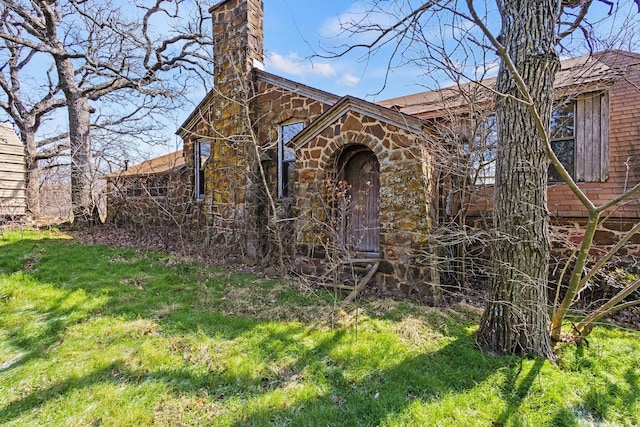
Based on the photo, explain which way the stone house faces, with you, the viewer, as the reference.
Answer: facing the viewer and to the left of the viewer

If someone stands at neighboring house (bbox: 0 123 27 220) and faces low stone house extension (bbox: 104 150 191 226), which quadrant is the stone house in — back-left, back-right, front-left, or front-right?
front-right

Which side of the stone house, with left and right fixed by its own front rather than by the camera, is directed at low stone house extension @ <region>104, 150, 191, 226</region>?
right

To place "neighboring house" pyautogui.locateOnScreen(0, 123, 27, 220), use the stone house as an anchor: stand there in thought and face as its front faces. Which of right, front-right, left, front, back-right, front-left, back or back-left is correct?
front-right
